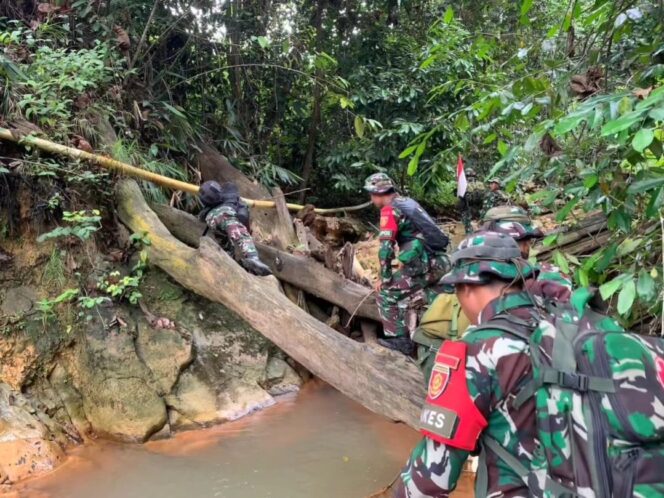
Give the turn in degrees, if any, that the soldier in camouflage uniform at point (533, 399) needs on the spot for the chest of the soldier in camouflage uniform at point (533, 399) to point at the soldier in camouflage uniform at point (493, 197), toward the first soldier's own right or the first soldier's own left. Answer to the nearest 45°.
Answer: approximately 45° to the first soldier's own right

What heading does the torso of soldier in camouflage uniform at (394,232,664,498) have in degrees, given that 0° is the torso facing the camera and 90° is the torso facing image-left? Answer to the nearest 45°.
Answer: approximately 135°

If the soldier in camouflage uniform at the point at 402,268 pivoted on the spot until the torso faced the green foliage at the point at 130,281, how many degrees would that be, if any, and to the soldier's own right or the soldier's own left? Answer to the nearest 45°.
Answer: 0° — they already face it

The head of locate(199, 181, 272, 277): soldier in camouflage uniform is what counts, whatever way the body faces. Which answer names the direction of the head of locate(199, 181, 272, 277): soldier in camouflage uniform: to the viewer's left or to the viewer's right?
to the viewer's left

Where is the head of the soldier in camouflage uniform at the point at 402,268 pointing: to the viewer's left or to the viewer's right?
to the viewer's left

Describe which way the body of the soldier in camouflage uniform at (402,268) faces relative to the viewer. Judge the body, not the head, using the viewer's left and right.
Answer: facing to the left of the viewer
